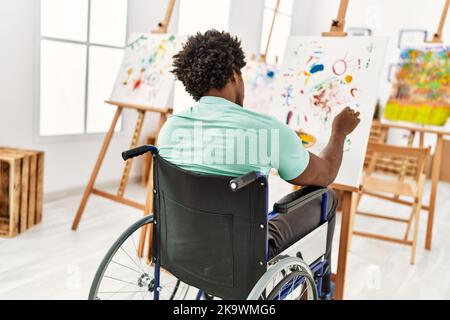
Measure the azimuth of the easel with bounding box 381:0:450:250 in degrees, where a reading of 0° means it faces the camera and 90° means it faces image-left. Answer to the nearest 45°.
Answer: approximately 45°

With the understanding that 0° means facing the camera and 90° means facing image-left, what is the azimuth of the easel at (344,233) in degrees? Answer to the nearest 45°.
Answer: approximately 45°

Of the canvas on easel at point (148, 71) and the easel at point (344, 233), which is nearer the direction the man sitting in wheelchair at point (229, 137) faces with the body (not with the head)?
the easel

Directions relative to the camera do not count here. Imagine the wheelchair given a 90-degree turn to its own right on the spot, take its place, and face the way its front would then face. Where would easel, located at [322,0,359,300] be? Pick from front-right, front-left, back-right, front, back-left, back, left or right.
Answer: left

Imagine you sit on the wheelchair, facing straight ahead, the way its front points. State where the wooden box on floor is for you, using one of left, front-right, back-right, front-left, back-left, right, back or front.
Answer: left

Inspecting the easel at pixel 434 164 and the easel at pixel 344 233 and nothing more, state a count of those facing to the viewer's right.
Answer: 0

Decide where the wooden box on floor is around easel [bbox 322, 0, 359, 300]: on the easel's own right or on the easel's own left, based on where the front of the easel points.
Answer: on the easel's own right

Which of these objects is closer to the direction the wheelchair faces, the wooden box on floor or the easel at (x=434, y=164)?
the easel

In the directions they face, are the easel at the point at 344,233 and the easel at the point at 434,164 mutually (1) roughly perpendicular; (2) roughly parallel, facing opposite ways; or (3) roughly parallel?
roughly parallel

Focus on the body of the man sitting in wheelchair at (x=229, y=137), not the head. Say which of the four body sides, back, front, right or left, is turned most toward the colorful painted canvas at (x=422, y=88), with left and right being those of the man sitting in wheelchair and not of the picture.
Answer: front

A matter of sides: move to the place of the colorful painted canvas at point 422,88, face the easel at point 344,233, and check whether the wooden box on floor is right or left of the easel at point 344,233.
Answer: right

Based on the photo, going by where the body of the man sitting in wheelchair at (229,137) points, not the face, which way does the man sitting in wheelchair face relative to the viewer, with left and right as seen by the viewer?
facing away from the viewer and to the right of the viewer

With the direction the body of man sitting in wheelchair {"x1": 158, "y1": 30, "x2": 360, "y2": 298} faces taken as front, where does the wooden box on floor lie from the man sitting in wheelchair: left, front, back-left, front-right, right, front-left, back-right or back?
left

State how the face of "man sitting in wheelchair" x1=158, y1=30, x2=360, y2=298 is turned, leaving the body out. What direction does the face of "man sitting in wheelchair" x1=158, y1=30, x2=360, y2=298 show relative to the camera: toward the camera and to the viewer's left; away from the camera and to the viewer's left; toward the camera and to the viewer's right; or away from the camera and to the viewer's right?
away from the camera and to the viewer's right

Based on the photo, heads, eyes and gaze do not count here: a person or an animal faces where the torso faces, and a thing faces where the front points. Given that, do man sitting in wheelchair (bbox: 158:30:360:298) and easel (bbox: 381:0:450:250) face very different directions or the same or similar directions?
very different directions

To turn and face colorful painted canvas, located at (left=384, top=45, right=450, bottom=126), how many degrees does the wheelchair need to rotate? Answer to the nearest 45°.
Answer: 0° — it already faces it

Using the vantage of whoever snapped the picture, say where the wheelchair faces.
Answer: facing away from the viewer and to the right of the viewer
